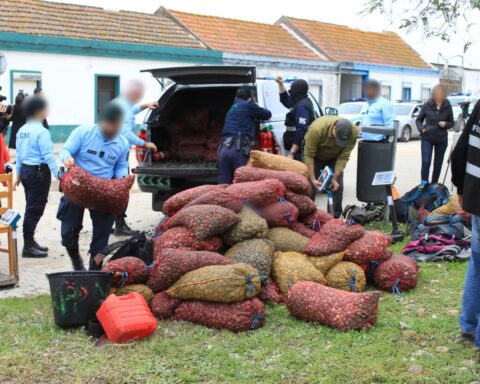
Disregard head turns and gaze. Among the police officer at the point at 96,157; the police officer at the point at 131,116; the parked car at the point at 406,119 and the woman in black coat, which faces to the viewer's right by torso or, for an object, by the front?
the police officer at the point at 131,116

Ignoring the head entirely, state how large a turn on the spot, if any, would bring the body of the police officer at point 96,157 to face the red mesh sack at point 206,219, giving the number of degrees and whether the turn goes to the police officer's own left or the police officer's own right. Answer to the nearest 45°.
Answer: approximately 45° to the police officer's own left

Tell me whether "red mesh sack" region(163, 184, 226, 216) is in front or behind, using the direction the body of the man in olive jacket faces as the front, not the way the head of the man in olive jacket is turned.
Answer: in front

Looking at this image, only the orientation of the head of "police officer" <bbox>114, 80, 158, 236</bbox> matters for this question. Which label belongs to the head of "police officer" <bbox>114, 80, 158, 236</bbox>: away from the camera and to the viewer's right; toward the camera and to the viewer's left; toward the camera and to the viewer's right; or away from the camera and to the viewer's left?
toward the camera and to the viewer's right

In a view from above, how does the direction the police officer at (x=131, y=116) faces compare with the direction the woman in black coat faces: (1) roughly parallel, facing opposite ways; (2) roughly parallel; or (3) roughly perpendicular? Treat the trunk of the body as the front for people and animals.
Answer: roughly perpendicular

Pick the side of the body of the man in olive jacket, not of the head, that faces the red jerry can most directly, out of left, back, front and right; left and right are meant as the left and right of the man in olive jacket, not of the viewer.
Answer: front

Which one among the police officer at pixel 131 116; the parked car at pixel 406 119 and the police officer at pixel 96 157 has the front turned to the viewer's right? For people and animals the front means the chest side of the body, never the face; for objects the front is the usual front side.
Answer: the police officer at pixel 131 116

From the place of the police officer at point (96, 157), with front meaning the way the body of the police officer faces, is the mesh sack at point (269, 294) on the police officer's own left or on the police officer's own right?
on the police officer's own left

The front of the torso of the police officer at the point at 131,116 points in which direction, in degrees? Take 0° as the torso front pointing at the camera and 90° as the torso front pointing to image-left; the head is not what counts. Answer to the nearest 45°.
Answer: approximately 270°

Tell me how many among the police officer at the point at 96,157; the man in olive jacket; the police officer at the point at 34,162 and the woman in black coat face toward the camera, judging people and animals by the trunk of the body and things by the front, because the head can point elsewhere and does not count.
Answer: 3

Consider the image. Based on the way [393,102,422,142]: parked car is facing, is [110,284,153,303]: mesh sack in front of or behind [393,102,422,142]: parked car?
in front
